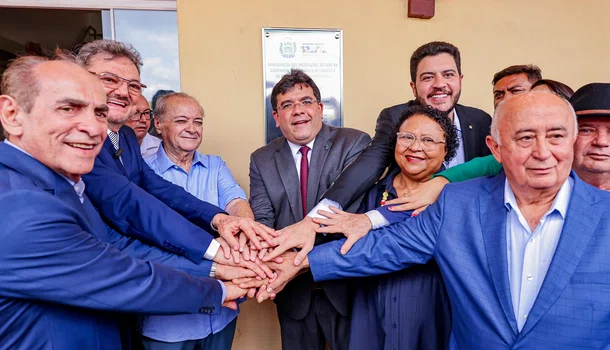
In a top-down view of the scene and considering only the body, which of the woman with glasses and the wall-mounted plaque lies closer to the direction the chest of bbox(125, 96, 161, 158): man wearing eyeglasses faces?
the woman with glasses

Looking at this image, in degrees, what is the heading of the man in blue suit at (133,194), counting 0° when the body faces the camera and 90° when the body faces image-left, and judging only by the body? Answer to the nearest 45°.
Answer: approximately 315°

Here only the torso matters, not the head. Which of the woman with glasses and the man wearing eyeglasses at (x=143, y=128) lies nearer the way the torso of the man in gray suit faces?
the woman with glasses

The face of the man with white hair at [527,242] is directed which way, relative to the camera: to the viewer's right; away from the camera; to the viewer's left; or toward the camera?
toward the camera

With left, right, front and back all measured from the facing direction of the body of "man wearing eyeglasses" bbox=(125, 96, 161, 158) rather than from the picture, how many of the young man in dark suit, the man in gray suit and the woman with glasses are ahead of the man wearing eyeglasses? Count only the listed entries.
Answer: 3

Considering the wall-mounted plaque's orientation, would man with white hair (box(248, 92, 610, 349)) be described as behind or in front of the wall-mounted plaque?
in front

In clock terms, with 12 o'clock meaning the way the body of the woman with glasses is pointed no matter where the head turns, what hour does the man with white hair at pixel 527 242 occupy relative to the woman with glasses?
The man with white hair is roughly at 9 o'clock from the woman with glasses.

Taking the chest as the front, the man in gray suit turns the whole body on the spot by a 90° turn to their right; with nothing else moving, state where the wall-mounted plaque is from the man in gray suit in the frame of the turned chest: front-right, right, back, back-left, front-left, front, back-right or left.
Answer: right

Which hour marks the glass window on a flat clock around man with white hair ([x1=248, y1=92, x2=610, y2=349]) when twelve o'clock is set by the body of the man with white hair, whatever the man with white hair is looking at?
The glass window is roughly at 4 o'clock from the man with white hair.

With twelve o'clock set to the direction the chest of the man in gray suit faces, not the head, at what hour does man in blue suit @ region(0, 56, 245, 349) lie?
The man in blue suit is roughly at 1 o'clock from the man in gray suit.

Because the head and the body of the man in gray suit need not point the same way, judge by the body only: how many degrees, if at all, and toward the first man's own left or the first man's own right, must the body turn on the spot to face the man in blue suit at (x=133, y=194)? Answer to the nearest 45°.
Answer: approximately 45° to the first man's own right

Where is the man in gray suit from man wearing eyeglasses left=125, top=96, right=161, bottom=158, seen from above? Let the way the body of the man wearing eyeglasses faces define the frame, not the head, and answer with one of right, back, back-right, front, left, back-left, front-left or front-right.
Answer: front

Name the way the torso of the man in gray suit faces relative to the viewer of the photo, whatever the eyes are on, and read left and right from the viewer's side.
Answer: facing the viewer

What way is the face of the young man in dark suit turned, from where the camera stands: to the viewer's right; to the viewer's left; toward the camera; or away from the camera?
toward the camera

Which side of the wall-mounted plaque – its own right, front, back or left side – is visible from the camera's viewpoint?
front

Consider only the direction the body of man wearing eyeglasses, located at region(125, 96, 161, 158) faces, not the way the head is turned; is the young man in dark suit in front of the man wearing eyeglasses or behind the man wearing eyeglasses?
in front

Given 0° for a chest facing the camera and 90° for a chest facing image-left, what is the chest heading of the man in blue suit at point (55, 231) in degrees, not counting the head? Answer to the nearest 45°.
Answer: approximately 315°
